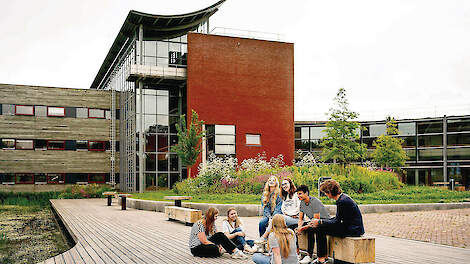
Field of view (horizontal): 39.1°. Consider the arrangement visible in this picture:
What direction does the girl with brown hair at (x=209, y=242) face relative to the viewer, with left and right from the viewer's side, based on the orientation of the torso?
facing to the right of the viewer

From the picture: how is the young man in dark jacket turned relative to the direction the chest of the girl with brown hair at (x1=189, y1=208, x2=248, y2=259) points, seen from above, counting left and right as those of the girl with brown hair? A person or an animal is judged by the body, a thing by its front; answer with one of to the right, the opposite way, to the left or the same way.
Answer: the opposite way

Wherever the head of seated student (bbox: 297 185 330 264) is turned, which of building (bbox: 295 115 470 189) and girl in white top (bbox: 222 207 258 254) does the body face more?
the girl in white top

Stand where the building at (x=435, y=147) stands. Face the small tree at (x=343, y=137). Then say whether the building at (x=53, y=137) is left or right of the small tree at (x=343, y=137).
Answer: right

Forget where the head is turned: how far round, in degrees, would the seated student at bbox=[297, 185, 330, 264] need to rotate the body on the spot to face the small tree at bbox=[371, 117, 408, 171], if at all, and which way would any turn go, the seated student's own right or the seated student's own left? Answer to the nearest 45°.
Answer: approximately 135° to the seated student's own right

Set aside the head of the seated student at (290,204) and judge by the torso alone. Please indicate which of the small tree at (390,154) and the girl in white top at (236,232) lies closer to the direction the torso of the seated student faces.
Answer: the girl in white top

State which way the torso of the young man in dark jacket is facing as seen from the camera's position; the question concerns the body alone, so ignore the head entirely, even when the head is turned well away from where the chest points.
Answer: to the viewer's left
